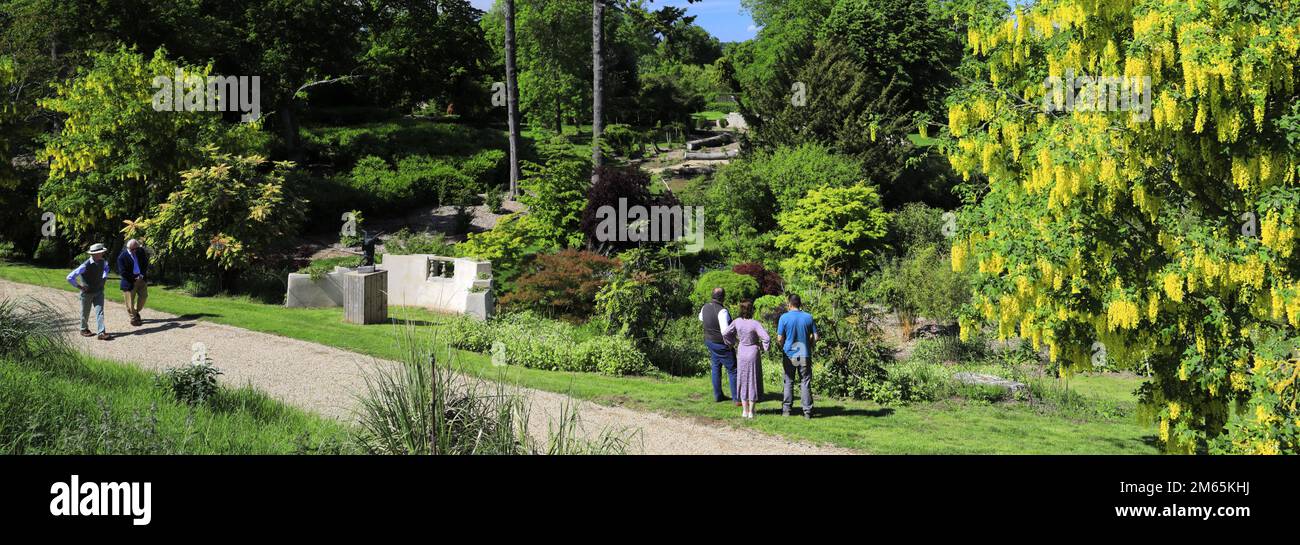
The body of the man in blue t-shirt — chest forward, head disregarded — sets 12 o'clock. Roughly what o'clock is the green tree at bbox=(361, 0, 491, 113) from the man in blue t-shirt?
The green tree is roughly at 11 o'clock from the man in blue t-shirt.

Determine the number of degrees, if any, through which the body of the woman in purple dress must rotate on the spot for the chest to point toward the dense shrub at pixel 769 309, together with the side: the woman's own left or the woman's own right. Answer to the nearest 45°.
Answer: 0° — they already face it

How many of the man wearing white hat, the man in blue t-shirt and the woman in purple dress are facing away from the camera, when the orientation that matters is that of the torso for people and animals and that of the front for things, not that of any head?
2

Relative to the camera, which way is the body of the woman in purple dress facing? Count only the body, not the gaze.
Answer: away from the camera

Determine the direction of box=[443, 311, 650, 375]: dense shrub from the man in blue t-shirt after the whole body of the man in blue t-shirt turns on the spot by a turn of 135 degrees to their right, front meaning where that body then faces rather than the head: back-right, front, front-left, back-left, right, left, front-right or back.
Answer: back

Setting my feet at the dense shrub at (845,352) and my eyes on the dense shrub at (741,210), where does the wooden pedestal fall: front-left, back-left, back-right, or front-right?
front-left

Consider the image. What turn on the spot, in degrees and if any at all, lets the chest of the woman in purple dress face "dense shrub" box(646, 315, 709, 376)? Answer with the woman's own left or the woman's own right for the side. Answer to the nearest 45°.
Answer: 0° — they already face it

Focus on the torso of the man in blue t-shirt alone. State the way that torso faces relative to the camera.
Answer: away from the camera

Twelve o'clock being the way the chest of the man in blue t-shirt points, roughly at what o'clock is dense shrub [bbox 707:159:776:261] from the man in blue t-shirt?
The dense shrub is roughly at 12 o'clock from the man in blue t-shirt.

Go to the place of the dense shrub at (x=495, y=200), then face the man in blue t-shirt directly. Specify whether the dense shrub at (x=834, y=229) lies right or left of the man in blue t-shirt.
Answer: left

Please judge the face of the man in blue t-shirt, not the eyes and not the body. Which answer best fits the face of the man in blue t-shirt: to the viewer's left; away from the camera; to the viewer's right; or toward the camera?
away from the camera

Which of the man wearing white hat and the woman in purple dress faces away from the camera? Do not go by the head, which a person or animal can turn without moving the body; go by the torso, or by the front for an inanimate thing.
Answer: the woman in purple dress

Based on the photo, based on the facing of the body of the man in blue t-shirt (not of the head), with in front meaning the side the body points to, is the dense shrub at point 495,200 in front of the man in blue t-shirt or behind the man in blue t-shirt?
in front

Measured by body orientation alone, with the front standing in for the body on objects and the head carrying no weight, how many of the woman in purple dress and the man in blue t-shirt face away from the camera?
2
